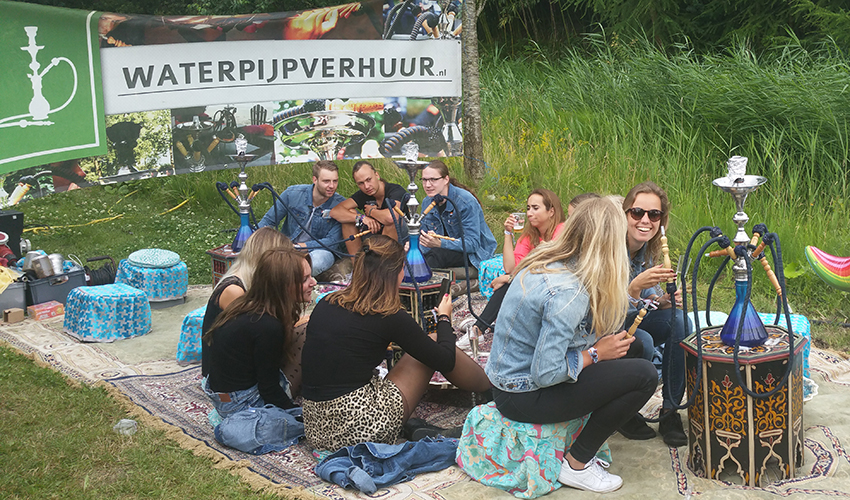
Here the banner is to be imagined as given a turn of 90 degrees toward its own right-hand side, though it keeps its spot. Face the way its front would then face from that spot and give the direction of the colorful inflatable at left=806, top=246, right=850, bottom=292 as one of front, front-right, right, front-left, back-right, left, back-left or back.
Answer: back-left

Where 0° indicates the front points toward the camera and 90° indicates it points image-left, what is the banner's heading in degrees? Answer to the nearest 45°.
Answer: approximately 0°

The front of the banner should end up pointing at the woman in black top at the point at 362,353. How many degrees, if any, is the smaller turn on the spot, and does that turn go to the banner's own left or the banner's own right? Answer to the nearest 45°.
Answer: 0° — it already faces them

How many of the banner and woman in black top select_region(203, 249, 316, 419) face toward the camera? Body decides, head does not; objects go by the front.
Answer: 1

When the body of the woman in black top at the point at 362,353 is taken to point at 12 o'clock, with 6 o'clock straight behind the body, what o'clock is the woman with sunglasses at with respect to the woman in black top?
The woman with sunglasses is roughly at 1 o'clock from the woman in black top.

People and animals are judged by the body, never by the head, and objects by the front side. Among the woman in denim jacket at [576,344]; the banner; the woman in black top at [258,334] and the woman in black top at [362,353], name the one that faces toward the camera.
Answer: the banner

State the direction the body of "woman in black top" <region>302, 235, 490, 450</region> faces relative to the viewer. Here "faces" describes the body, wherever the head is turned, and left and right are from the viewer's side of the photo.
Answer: facing away from the viewer and to the right of the viewer

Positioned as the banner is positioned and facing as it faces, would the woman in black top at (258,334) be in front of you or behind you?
in front
